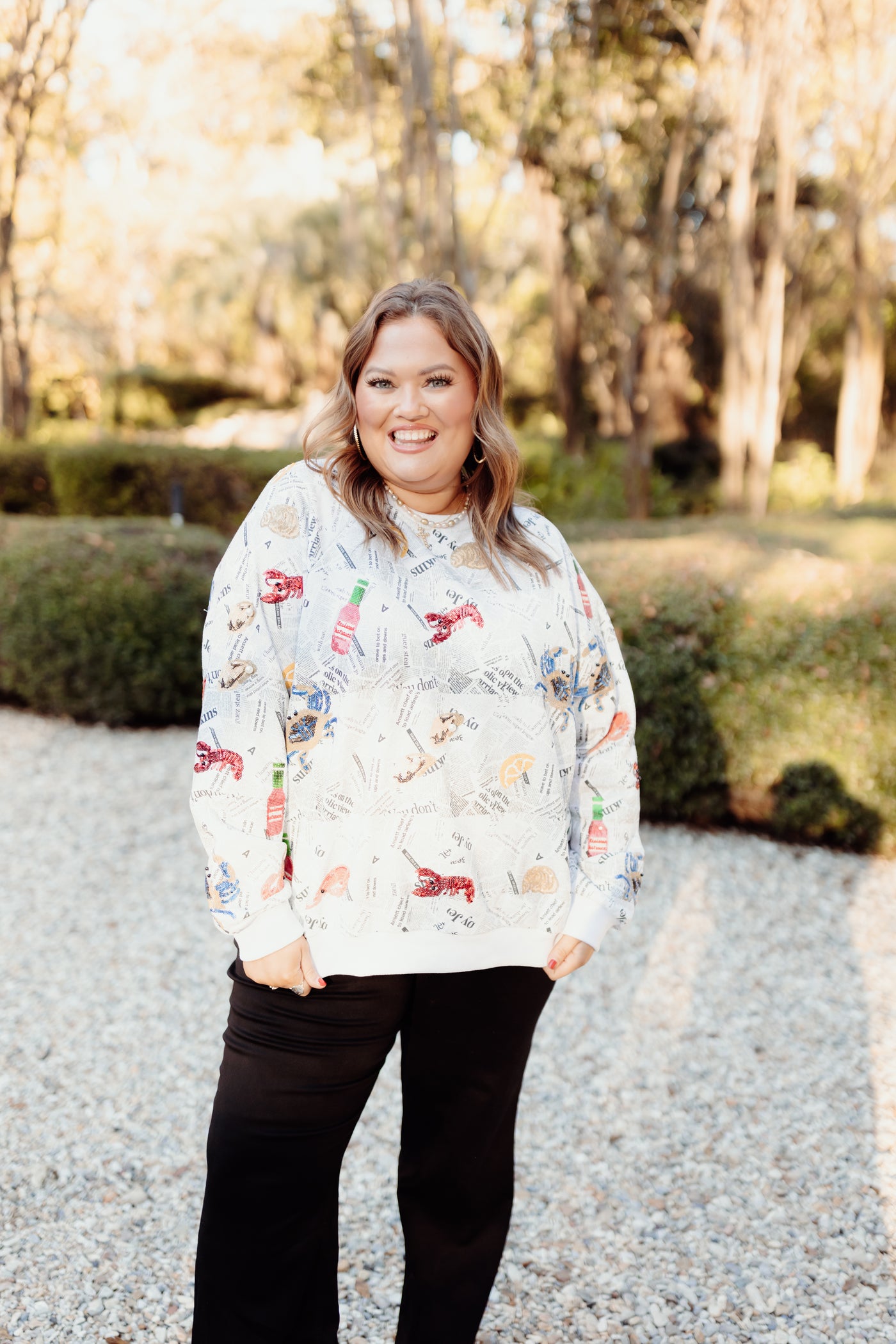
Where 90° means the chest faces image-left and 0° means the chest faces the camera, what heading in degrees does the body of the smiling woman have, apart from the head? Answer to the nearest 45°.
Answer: approximately 0°

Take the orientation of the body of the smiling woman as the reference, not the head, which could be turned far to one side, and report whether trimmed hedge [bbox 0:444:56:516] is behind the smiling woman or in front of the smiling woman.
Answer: behind

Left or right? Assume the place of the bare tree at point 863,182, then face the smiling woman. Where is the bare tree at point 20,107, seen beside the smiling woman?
right

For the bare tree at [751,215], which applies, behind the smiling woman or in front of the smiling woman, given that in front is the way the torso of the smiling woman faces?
behind

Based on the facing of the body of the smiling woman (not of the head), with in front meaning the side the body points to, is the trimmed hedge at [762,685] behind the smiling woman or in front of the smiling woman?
behind

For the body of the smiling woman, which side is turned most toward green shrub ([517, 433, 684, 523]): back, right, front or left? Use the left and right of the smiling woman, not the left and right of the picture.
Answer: back

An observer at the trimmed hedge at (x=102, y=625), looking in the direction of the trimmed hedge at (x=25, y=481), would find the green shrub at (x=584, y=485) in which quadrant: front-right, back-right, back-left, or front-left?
front-right

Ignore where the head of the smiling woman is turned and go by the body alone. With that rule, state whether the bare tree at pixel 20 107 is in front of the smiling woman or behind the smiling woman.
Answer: behind

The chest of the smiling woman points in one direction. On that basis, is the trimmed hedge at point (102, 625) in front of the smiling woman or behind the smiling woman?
behind
